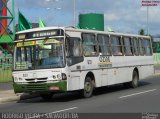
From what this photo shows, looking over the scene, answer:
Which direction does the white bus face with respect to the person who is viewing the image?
facing the viewer and to the left of the viewer
